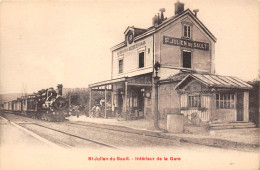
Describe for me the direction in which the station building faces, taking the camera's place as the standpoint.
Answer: facing the viewer and to the left of the viewer
